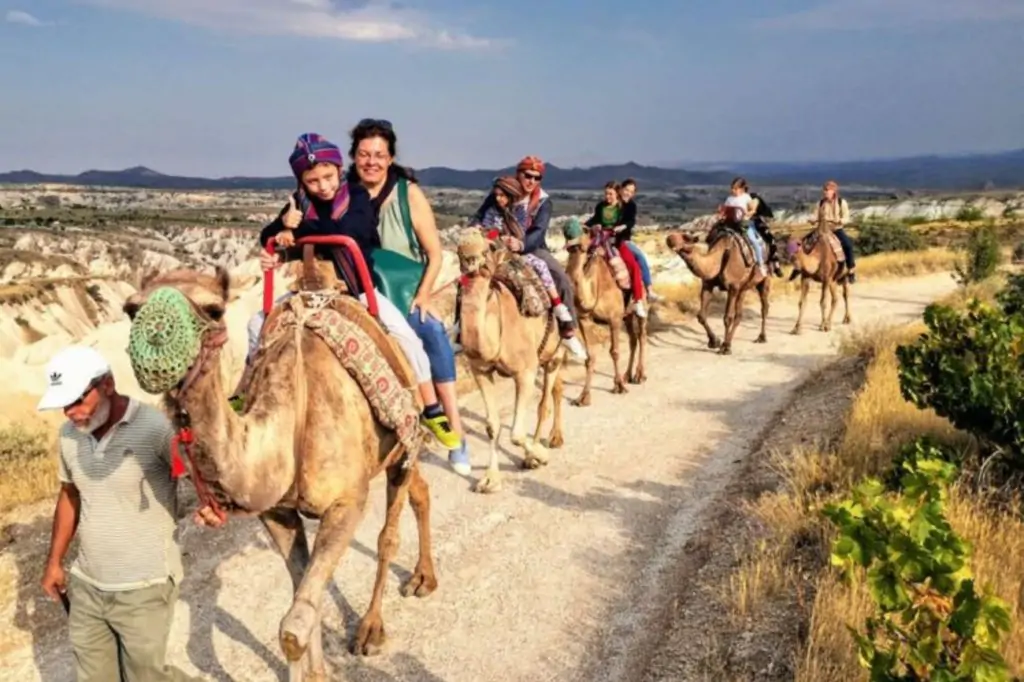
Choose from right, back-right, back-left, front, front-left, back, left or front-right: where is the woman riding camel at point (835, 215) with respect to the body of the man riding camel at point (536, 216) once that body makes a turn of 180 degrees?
front

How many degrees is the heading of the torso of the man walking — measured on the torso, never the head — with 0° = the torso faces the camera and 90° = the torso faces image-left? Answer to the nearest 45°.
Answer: approximately 45°

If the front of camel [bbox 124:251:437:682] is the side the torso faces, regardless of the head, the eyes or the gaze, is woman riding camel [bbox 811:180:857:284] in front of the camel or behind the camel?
behind

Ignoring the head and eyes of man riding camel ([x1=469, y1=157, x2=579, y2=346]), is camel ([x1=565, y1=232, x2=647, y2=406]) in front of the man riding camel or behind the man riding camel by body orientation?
behind

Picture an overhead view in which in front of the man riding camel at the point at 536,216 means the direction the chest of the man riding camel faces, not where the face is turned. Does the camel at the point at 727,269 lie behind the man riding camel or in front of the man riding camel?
behind

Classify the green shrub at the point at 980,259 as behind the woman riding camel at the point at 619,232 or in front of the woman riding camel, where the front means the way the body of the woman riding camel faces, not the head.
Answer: behind

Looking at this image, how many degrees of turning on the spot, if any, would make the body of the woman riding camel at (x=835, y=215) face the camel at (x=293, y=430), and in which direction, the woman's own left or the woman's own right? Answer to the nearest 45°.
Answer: approximately 45° to the woman's own left

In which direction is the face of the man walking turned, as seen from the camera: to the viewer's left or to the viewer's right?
to the viewer's left

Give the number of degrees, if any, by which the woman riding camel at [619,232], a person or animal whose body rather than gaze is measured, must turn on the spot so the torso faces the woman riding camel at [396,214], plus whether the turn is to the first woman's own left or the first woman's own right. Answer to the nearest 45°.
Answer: approximately 45° to the first woman's own left
